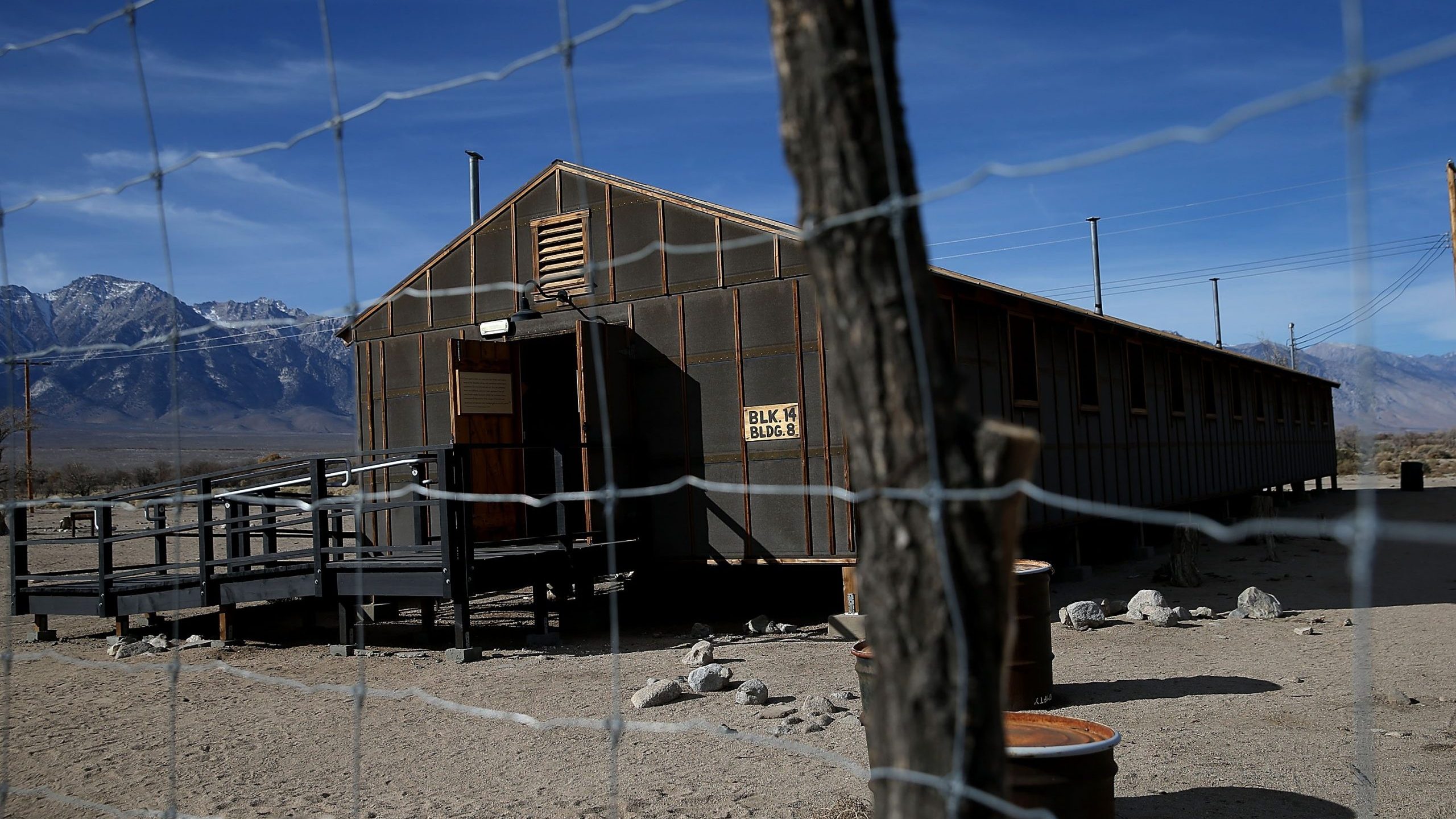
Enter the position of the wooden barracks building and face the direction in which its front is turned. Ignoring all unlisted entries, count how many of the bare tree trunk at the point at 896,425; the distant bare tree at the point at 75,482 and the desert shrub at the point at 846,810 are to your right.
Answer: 1

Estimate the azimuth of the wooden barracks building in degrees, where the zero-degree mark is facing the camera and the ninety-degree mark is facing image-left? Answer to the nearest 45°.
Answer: approximately 45°

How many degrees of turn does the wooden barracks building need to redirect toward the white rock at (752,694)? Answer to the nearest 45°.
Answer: approximately 45° to its left

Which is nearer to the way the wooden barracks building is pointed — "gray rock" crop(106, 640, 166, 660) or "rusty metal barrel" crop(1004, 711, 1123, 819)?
the gray rock

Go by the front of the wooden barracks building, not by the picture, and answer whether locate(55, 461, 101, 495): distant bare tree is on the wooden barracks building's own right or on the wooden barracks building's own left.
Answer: on the wooden barracks building's own right

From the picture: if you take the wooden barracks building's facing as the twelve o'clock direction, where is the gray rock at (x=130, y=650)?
The gray rock is roughly at 1 o'clock from the wooden barracks building.

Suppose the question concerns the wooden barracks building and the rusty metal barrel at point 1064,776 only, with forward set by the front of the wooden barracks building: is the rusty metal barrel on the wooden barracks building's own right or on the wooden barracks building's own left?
on the wooden barracks building's own left

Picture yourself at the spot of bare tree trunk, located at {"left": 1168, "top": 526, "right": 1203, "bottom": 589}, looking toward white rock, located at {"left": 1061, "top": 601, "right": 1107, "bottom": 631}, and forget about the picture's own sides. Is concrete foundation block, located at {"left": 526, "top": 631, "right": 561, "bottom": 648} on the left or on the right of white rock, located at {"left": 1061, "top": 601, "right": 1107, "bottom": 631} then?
right

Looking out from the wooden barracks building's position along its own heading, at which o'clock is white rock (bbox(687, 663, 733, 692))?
The white rock is roughly at 10 o'clock from the wooden barracks building.
